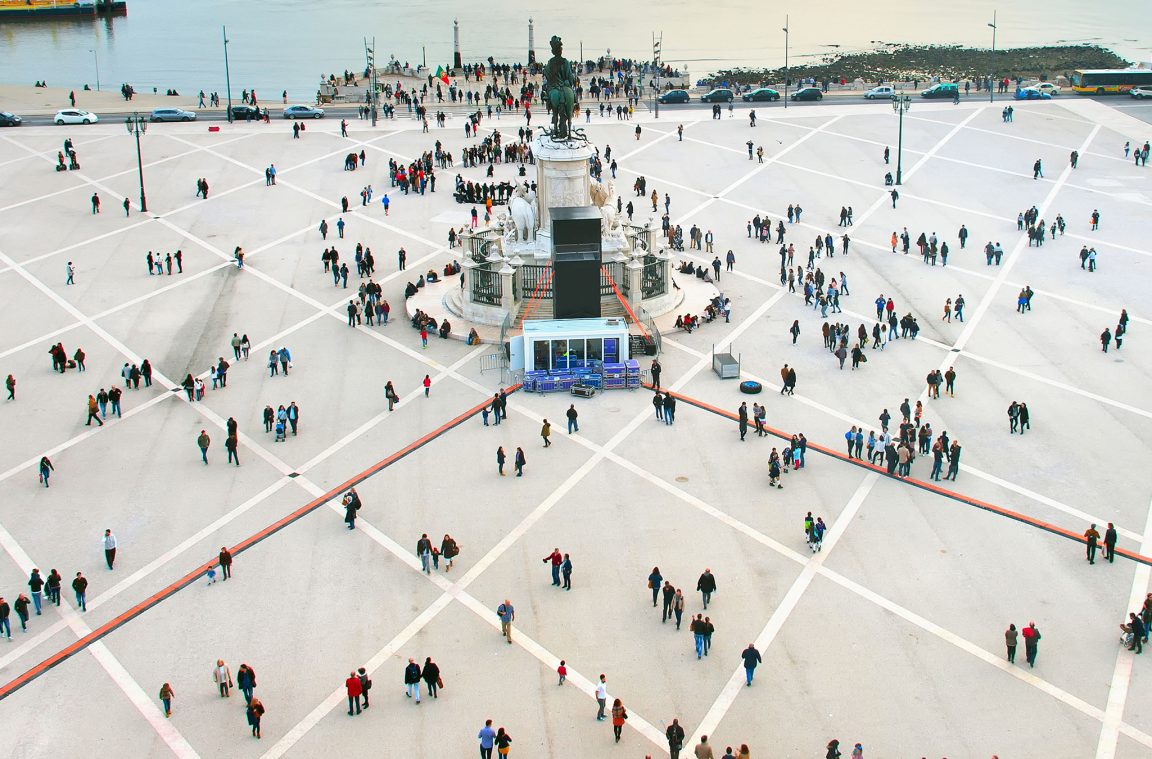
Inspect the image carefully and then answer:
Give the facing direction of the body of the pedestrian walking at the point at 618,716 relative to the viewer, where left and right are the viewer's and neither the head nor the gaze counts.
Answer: facing away from the viewer

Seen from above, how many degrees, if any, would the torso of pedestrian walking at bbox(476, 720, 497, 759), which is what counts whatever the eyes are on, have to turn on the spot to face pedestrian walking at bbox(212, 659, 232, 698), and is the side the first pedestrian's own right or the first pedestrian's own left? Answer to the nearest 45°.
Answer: approximately 45° to the first pedestrian's own left

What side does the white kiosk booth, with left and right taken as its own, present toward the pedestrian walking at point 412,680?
front

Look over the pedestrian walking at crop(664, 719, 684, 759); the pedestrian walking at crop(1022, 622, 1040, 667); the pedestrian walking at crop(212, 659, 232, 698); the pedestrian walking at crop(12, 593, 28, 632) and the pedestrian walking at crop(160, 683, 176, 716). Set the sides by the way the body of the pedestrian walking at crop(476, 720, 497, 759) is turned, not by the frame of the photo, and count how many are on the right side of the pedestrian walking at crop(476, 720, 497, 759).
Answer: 2

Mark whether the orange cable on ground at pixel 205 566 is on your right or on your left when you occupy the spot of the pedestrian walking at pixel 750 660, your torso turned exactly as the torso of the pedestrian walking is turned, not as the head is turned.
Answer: on your left

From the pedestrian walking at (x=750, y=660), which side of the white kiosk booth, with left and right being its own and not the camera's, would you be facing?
front

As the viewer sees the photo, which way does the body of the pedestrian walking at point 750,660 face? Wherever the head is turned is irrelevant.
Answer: away from the camera

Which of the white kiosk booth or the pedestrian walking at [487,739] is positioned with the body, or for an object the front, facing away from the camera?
the pedestrian walking

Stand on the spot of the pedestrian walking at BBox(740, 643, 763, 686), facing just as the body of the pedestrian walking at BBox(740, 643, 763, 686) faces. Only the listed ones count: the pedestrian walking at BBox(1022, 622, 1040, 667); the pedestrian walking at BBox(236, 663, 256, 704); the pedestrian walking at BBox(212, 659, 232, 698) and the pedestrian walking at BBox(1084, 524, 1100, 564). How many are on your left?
2

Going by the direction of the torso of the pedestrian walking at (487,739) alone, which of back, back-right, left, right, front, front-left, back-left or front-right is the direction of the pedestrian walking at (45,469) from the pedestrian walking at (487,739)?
front-left
